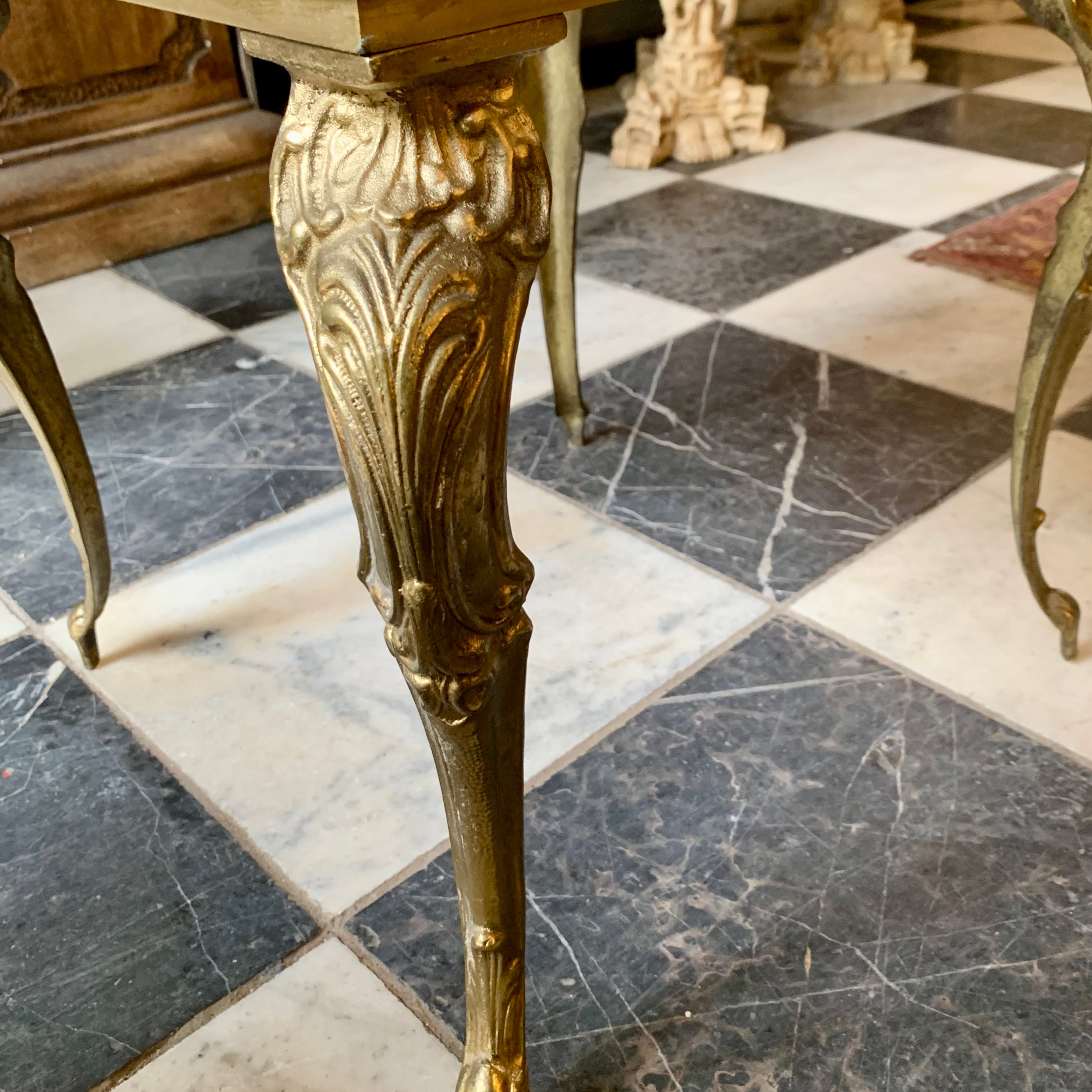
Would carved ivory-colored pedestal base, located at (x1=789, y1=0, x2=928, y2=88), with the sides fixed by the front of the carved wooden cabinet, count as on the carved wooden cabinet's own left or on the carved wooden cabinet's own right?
on the carved wooden cabinet's own left

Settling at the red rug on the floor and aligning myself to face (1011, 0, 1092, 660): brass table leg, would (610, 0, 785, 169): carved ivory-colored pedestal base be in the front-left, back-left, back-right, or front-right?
back-right

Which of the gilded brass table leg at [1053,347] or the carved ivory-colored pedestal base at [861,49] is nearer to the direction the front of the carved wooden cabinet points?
the gilded brass table leg

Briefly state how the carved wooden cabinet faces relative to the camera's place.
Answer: facing the viewer and to the right of the viewer

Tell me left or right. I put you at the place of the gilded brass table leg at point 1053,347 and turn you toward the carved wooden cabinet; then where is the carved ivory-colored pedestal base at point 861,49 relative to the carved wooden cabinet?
right

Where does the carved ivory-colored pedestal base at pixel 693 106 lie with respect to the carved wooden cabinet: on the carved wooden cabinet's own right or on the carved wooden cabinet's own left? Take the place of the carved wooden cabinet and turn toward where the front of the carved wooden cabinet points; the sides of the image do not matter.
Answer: on the carved wooden cabinet's own left

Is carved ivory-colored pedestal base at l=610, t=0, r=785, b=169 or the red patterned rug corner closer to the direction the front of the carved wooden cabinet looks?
the red patterned rug corner

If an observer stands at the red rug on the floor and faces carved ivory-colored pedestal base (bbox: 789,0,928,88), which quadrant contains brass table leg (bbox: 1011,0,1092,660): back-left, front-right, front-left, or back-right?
back-left

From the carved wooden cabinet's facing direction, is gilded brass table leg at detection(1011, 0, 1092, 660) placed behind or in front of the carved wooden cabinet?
in front

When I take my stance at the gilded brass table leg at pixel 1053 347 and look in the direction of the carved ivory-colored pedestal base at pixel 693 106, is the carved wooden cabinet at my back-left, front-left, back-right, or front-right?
front-left

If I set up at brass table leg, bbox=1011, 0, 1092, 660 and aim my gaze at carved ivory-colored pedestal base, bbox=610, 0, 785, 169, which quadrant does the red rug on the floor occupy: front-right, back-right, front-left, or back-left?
front-right
